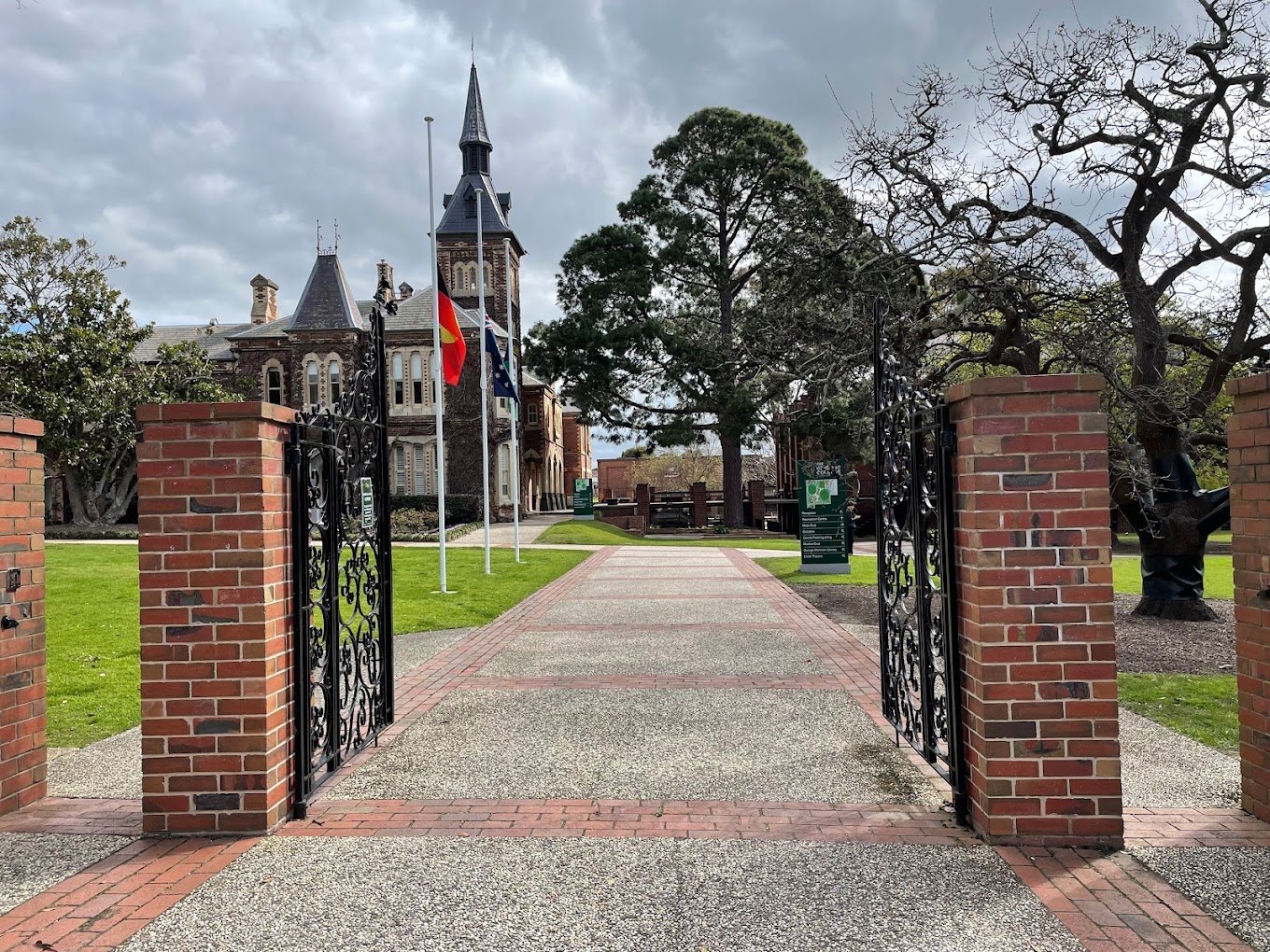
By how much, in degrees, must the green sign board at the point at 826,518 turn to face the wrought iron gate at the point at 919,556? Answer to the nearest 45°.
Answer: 0° — it already faces it

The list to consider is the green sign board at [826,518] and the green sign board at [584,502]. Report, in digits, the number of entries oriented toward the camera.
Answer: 2

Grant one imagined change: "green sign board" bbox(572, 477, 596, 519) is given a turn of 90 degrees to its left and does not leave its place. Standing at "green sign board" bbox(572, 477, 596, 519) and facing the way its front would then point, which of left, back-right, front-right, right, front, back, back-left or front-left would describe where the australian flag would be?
right

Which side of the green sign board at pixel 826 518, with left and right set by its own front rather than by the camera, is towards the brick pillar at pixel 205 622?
front

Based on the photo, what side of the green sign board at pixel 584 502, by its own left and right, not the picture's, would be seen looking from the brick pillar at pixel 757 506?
left

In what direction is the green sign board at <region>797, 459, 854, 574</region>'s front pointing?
toward the camera

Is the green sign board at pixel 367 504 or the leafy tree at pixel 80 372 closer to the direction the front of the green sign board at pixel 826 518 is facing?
the green sign board

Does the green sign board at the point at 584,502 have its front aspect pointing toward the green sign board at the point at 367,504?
yes

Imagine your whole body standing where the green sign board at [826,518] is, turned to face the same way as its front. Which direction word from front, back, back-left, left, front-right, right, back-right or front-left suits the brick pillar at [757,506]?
back

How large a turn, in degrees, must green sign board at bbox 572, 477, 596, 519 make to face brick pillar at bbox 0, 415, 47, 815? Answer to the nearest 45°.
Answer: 0° — it already faces it

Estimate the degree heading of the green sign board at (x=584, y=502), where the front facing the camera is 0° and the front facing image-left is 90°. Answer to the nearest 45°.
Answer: approximately 0°

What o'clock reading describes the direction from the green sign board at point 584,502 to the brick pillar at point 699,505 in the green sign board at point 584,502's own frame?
The brick pillar is roughly at 10 o'clock from the green sign board.

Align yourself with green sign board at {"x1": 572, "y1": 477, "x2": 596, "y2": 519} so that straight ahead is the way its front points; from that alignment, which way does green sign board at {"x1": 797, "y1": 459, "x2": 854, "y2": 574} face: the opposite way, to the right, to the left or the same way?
the same way

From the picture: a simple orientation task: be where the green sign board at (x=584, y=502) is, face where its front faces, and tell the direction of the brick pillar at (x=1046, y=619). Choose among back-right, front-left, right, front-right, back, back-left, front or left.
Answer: front

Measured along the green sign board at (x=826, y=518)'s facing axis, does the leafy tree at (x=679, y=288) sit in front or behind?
behind

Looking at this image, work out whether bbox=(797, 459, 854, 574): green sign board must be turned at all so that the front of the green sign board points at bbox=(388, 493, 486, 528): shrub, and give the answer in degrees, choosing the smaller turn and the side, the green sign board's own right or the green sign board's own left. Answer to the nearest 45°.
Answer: approximately 135° to the green sign board's own right

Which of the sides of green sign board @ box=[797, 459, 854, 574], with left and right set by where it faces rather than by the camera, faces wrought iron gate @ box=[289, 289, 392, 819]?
front
